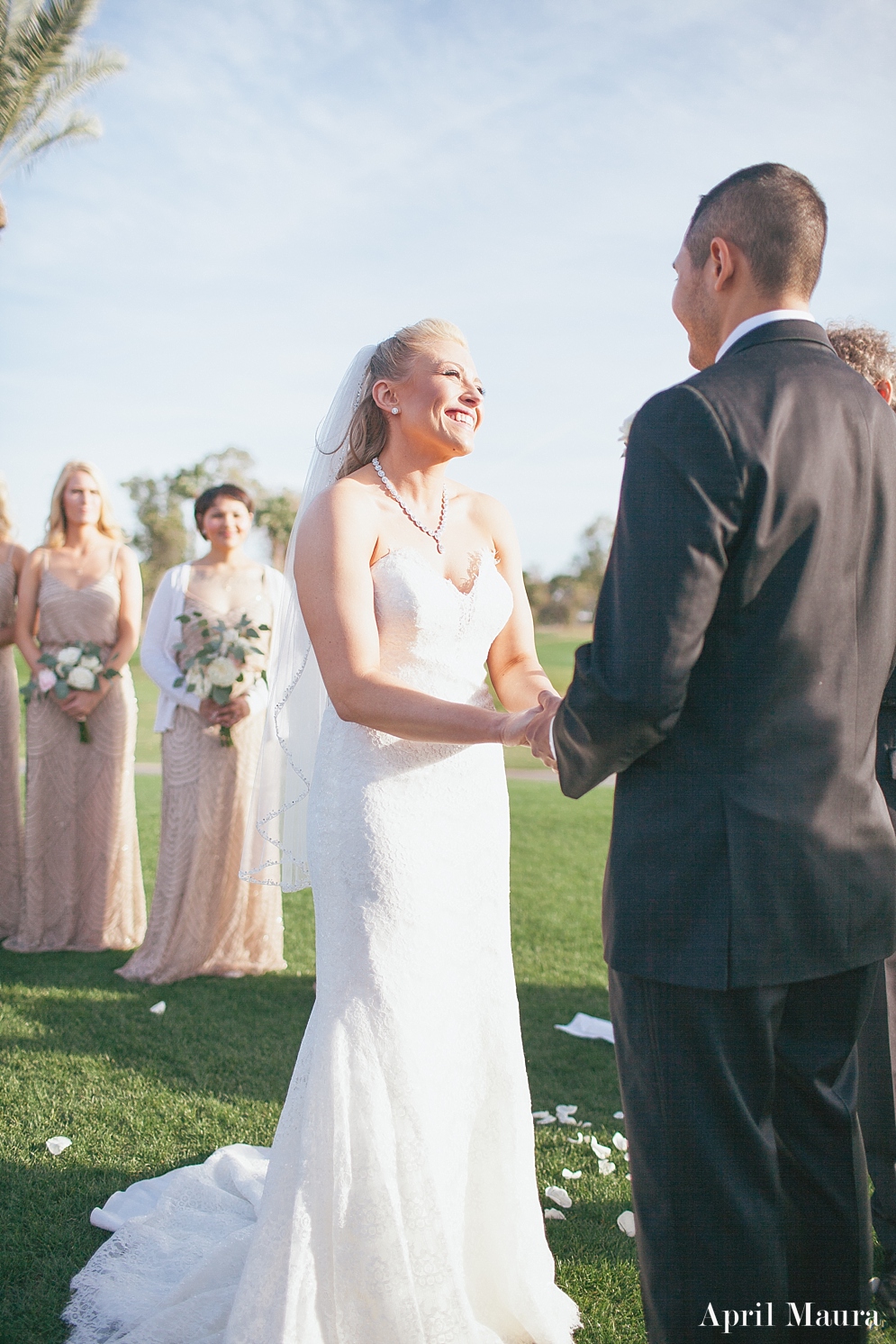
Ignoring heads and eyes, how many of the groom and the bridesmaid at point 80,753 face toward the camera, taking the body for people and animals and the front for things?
1

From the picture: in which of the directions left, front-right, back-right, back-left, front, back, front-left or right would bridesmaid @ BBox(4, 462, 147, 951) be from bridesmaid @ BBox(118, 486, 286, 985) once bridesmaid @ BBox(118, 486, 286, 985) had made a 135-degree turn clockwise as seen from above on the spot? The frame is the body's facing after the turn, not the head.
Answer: front

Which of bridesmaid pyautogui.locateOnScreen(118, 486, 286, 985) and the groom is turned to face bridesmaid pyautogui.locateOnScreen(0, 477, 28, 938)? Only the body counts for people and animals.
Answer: the groom

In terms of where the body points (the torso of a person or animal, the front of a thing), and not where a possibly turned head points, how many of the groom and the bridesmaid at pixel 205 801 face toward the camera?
1

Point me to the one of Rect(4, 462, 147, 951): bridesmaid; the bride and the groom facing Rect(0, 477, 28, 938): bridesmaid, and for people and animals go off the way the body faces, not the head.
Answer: the groom

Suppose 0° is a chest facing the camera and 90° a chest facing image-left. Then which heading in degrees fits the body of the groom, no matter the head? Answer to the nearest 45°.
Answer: approximately 135°

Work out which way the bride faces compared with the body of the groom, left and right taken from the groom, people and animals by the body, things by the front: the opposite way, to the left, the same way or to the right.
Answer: the opposite way

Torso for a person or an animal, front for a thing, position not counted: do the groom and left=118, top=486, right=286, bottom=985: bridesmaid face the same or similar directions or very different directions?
very different directions

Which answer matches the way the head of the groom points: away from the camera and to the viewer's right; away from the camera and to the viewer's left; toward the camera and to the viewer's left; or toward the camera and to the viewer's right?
away from the camera and to the viewer's left

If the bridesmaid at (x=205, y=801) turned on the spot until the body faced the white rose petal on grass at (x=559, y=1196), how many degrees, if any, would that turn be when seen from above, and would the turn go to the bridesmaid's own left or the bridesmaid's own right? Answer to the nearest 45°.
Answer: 0° — they already face it
